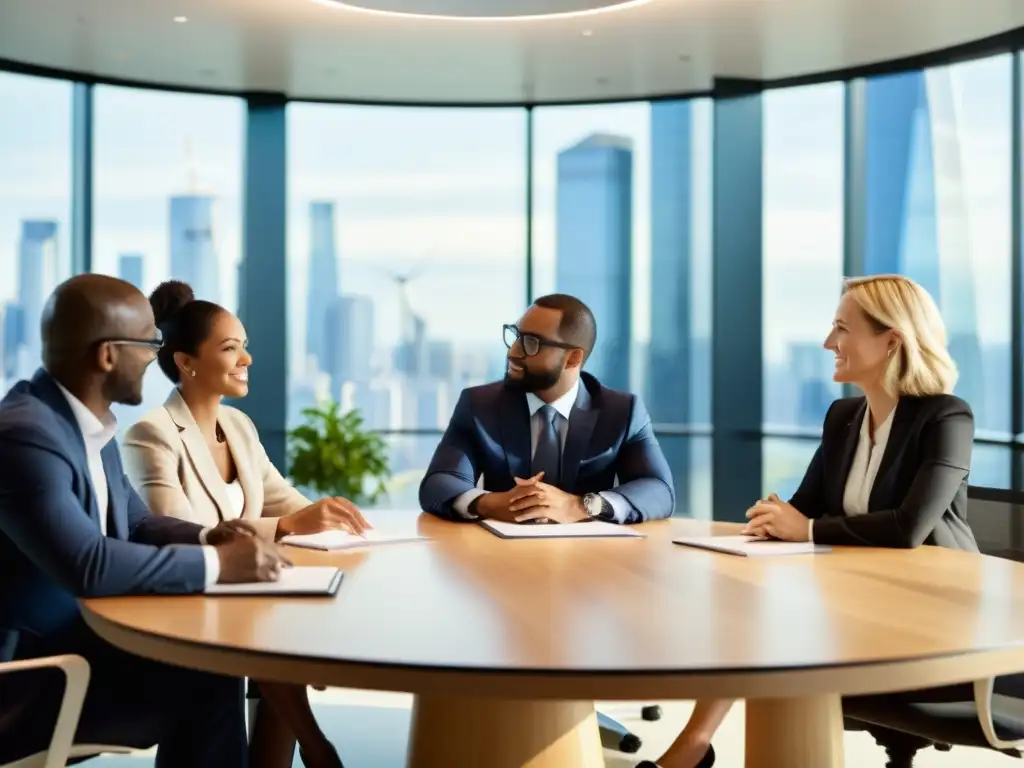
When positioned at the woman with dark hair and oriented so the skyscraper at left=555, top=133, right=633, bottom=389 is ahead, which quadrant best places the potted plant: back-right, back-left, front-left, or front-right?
front-left

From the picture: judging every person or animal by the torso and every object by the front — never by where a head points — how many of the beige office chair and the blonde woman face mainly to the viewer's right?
1

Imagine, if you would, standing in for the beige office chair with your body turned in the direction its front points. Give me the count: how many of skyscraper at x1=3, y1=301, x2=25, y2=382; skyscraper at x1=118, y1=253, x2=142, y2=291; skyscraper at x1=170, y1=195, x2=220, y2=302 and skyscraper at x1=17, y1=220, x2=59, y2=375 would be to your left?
4

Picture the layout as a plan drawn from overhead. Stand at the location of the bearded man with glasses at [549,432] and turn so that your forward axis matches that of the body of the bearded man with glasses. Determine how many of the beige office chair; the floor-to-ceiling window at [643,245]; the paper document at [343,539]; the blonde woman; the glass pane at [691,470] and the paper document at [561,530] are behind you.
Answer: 2

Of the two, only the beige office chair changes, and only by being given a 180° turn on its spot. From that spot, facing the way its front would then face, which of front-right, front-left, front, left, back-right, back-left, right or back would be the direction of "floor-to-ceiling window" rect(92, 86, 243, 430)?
right

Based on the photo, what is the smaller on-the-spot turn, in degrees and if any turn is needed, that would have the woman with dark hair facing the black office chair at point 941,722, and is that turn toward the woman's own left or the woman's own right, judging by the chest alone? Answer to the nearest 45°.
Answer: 0° — they already face it

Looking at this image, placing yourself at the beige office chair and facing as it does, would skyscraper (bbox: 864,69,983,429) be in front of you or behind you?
in front

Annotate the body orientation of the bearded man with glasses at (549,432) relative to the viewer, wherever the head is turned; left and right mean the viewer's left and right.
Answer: facing the viewer

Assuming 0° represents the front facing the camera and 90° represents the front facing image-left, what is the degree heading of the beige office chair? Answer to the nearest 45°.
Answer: approximately 270°

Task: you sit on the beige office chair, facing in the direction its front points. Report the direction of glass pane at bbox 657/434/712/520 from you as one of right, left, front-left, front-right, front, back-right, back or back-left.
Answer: front-left

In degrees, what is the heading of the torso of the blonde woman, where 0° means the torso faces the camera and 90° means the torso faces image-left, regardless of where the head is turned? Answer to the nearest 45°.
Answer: approximately 45°

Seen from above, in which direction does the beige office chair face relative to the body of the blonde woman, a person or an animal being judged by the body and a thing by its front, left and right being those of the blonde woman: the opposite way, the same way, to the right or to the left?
the opposite way

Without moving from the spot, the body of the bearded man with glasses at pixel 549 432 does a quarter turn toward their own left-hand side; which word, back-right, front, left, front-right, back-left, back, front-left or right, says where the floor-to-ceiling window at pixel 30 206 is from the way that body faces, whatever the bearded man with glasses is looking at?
back-left

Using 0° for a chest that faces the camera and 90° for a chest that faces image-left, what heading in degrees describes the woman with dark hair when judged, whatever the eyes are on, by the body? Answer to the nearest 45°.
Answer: approximately 315°
